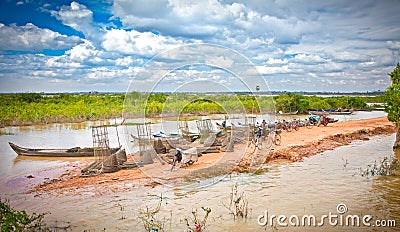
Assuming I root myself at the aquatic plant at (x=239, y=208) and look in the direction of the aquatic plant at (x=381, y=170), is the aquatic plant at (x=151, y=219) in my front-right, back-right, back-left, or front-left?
back-left

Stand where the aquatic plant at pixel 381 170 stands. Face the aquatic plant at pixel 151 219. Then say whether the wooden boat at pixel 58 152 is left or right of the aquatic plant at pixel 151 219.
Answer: right

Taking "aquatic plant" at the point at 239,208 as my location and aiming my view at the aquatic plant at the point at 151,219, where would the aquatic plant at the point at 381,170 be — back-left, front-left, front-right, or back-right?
back-right
